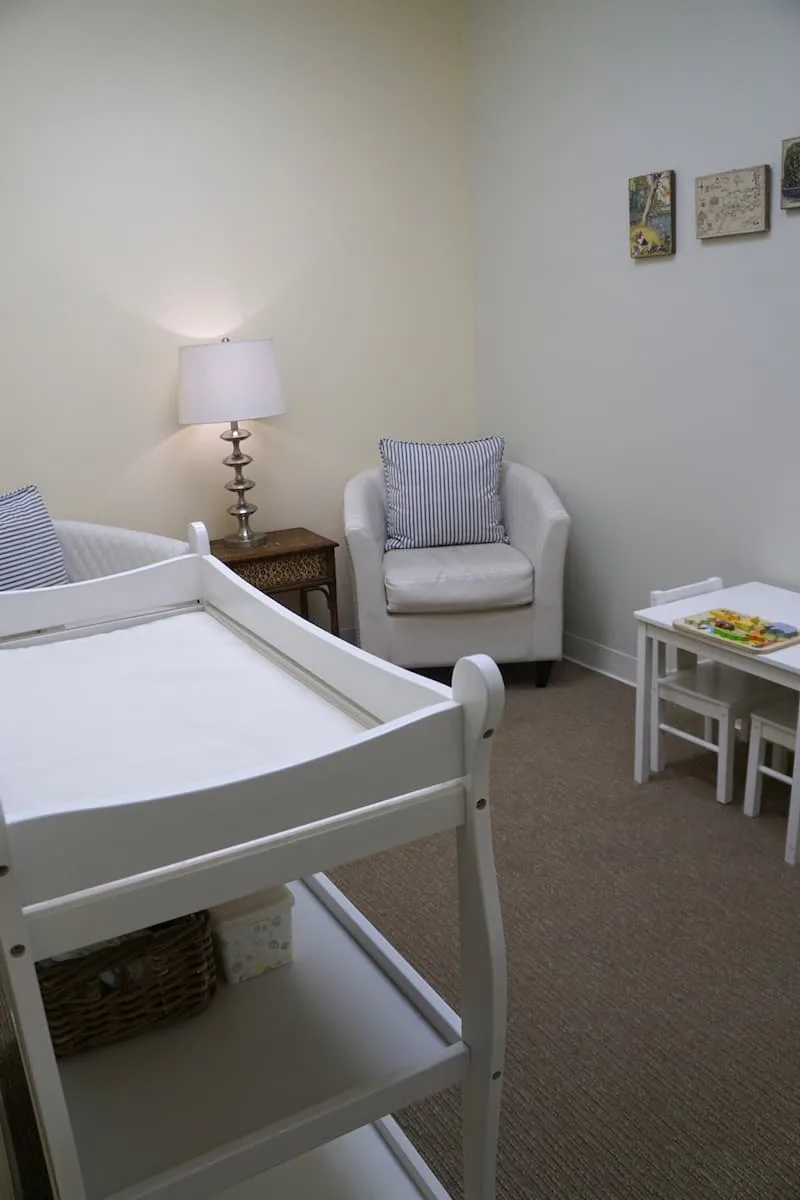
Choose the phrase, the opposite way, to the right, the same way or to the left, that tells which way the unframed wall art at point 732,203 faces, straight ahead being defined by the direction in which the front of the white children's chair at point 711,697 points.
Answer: to the right

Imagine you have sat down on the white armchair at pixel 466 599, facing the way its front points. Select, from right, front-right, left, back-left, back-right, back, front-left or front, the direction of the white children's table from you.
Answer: front-left

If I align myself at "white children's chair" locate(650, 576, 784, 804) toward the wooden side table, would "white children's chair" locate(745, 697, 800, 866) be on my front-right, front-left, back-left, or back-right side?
back-left

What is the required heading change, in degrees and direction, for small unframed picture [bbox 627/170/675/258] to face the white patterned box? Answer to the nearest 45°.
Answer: approximately 45° to its left

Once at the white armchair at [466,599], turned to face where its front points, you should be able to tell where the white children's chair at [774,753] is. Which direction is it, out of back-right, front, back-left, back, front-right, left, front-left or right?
front-left

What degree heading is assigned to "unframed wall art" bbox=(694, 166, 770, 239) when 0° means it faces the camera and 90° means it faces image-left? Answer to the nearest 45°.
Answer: approximately 45°

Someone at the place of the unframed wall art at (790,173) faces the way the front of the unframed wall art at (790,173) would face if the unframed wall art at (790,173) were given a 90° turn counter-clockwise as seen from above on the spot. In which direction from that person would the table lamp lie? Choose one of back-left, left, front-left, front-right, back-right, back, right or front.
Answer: back-right

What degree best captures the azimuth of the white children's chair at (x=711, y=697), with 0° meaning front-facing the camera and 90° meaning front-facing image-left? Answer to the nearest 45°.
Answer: approximately 315°
